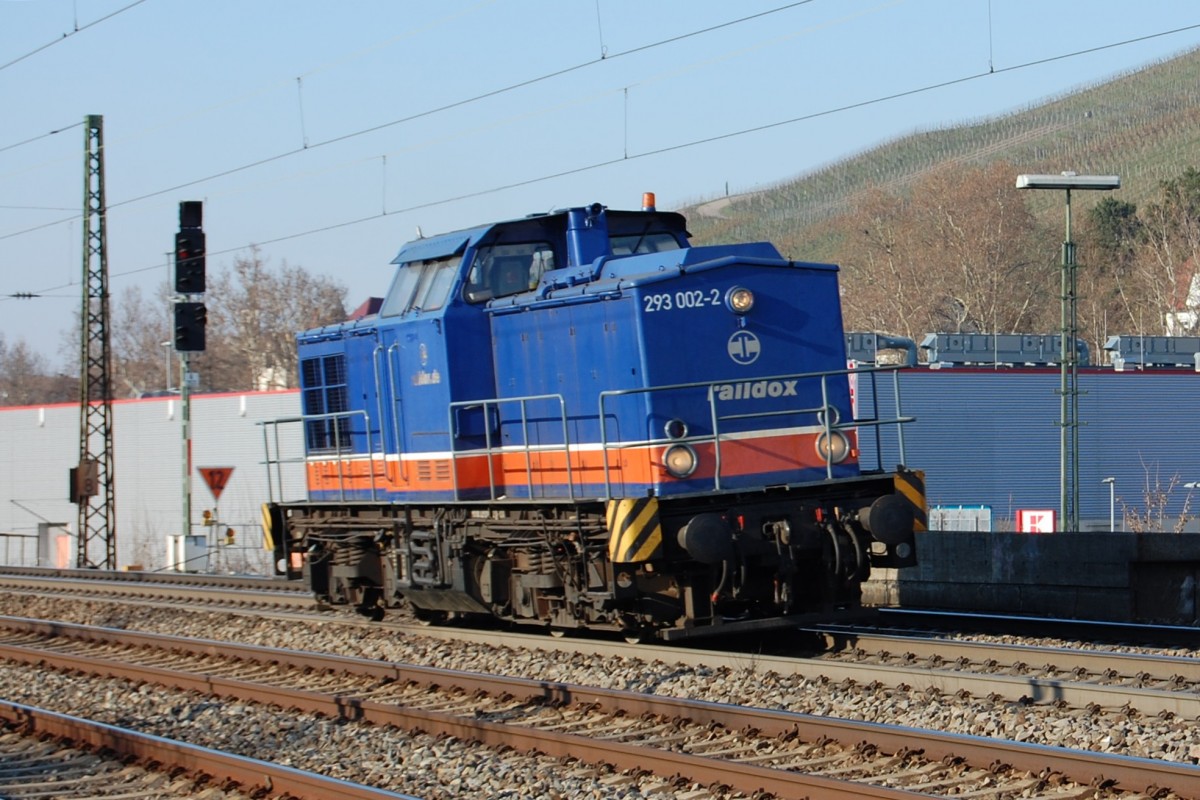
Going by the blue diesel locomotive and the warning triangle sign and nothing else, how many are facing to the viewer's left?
0

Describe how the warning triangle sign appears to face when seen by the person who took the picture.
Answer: facing the viewer

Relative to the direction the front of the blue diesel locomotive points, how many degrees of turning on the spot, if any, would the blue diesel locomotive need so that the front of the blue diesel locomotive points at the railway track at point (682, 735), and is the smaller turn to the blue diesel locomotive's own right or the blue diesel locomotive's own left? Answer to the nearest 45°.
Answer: approximately 45° to the blue diesel locomotive's own right

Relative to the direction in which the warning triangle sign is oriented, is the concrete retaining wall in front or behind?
in front

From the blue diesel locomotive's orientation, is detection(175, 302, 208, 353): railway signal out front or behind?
behind

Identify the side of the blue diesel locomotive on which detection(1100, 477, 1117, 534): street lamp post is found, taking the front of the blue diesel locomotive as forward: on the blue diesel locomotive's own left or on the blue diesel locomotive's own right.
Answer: on the blue diesel locomotive's own left

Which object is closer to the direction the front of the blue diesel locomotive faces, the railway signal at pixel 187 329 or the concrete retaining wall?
the concrete retaining wall

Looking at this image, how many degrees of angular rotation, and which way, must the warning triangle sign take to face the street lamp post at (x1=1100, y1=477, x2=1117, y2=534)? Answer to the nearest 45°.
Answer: approximately 90° to its left

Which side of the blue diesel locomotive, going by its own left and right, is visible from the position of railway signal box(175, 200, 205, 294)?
back

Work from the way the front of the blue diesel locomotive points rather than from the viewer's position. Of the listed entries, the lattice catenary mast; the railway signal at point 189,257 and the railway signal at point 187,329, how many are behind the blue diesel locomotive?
3
